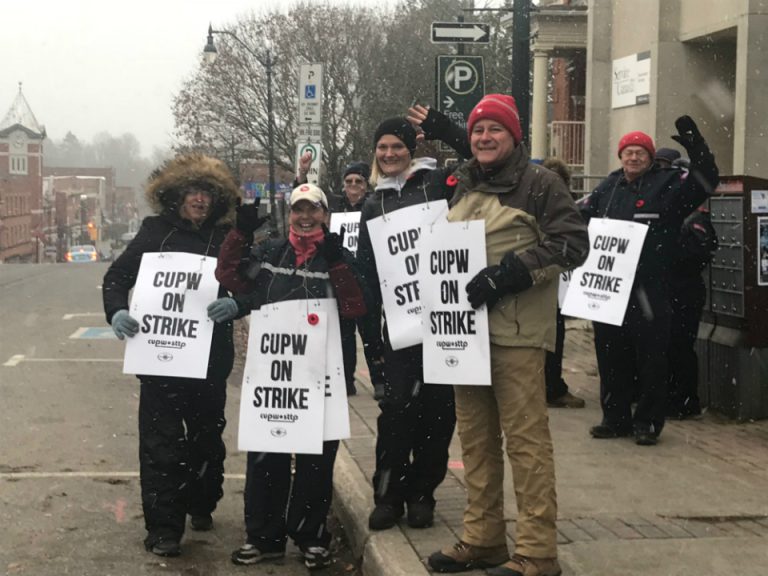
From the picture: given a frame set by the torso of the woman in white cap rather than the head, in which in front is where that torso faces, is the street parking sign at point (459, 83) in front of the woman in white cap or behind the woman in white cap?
behind

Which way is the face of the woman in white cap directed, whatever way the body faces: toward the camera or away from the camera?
toward the camera

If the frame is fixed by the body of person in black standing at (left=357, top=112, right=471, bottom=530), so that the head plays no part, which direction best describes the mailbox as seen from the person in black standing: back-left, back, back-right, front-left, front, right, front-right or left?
back-left

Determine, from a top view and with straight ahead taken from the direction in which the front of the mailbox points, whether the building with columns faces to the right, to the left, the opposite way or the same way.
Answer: the same way

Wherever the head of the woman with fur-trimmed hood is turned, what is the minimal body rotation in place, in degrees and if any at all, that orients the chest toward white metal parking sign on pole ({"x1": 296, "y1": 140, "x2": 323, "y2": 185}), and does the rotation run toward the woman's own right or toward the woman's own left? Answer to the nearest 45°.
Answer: approximately 180°

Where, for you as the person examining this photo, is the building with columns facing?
facing the viewer and to the left of the viewer

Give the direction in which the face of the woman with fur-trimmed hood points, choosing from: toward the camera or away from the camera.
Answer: toward the camera

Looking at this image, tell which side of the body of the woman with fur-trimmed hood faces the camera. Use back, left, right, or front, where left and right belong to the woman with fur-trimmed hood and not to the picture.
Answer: front

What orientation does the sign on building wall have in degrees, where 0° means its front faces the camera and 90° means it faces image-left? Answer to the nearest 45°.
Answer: approximately 45°

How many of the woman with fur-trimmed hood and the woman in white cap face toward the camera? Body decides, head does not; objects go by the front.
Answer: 2

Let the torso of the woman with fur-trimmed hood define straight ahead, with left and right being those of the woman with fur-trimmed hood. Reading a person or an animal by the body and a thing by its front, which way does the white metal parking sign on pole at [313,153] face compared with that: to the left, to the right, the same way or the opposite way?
the same way

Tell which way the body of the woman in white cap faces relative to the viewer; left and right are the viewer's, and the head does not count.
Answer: facing the viewer

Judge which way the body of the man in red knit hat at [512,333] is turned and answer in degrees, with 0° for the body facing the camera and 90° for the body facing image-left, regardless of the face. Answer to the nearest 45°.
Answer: approximately 45°

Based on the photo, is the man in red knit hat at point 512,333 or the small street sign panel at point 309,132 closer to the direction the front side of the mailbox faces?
the man in red knit hat

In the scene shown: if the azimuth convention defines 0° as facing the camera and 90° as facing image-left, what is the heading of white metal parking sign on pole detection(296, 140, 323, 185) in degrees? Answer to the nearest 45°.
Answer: approximately 0°
